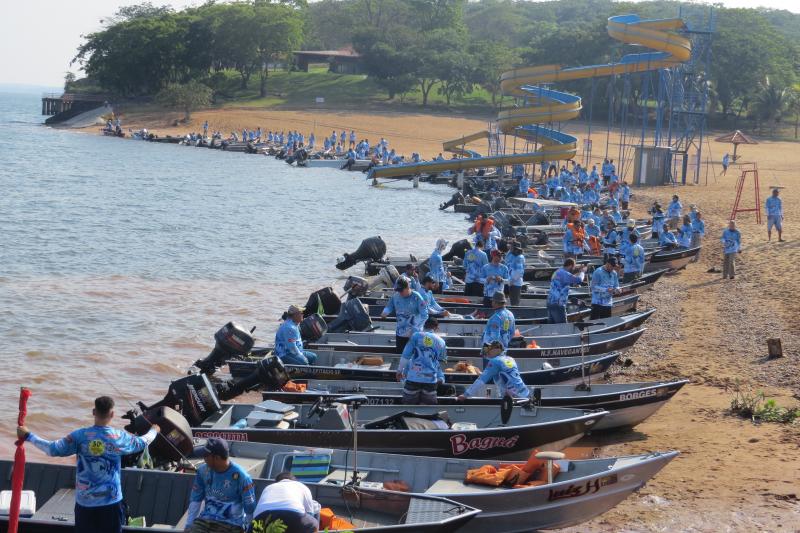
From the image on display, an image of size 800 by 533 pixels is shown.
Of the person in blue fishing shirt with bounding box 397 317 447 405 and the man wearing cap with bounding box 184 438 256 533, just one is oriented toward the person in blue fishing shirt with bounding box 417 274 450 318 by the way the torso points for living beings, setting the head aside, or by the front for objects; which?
the person in blue fishing shirt with bounding box 397 317 447 405

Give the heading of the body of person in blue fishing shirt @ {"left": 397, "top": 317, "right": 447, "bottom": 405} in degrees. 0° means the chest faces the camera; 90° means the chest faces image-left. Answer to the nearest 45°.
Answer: approximately 180°

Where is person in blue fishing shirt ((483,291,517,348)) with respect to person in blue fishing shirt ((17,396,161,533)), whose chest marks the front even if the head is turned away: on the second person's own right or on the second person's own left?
on the second person's own right

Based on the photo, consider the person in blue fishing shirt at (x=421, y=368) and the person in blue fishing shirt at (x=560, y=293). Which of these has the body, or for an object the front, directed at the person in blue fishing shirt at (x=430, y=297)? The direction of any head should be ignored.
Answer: the person in blue fishing shirt at (x=421, y=368)

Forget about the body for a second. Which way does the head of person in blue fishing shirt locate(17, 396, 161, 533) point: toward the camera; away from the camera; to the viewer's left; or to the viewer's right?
away from the camera

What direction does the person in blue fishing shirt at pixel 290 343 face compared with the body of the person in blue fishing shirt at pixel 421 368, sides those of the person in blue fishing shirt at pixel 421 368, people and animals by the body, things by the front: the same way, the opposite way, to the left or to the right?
to the right

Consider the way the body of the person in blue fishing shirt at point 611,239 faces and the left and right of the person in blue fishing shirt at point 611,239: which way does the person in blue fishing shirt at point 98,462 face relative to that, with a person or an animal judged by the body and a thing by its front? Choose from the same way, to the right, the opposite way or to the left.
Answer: to the right

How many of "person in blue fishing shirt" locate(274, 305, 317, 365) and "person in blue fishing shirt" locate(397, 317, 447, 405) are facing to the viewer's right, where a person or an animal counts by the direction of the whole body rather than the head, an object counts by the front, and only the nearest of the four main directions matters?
1

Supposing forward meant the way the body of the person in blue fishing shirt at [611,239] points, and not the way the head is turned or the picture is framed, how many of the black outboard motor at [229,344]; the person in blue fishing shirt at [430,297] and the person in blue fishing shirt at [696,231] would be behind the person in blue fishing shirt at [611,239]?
1
